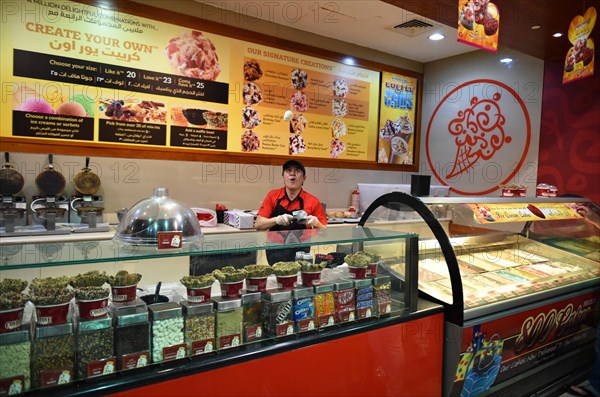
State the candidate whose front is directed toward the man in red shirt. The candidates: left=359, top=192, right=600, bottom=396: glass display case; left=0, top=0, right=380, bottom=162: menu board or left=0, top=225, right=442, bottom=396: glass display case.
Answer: the menu board

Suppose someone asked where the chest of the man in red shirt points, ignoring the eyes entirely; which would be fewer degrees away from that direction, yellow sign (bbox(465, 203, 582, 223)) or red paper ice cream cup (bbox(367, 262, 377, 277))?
the red paper ice cream cup

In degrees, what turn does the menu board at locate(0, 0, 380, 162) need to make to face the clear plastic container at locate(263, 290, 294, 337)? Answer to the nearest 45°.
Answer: approximately 45° to its right

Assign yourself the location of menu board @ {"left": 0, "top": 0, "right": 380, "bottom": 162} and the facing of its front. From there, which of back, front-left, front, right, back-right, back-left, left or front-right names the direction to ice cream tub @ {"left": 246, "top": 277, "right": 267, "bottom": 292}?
front-right

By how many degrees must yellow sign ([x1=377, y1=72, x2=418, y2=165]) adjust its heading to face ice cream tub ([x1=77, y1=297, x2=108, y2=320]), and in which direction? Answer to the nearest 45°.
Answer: approximately 45° to its right

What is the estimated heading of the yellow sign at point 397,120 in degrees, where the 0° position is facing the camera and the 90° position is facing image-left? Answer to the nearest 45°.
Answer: approximately 315°

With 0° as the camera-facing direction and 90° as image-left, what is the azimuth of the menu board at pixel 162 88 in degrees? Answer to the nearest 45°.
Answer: approximately 315°

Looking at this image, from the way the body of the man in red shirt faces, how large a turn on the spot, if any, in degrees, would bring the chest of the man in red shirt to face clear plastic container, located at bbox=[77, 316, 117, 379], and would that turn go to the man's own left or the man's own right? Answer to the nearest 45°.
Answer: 0° — they already face it

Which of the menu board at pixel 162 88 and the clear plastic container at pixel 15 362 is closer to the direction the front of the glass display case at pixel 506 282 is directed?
the clear plastic container

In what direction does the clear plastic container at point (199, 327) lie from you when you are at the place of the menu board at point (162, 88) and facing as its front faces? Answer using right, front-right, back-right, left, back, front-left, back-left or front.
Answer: front-right

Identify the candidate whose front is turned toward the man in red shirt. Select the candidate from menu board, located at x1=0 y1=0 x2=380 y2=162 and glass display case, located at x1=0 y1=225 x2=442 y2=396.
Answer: the menu board

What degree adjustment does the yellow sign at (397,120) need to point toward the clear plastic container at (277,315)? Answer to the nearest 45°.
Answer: approximately 45° to its right
